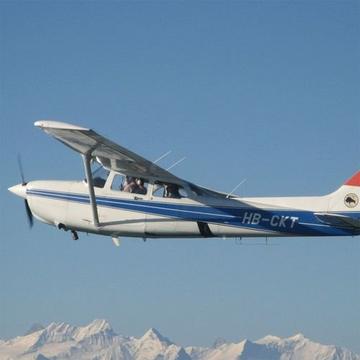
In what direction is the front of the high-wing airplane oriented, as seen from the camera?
facing to the left of the viewer

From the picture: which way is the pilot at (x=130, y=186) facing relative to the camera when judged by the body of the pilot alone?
to the viewer's left
